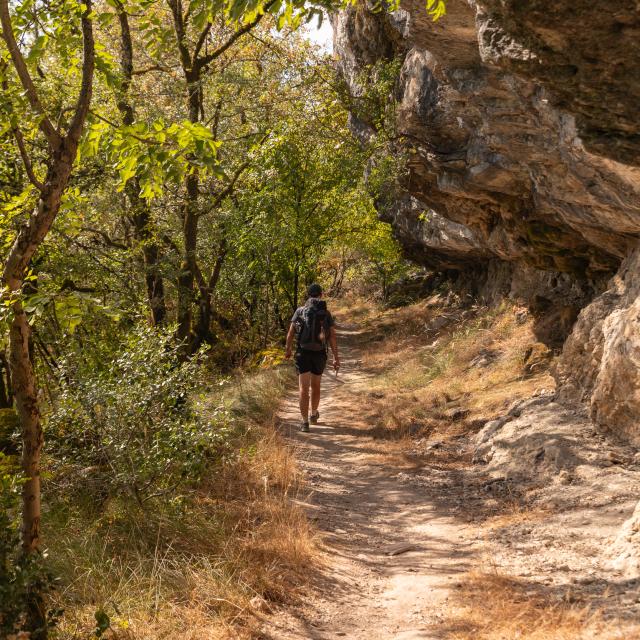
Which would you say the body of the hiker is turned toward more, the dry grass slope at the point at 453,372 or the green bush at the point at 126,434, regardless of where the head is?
the dry grass slope

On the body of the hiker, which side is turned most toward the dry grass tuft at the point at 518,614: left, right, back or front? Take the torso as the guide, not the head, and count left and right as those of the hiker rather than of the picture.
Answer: back

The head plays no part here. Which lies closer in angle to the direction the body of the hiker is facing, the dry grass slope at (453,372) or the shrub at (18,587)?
the dry grass slope

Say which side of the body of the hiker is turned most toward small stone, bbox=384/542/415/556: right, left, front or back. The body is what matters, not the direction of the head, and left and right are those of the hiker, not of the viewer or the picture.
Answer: back

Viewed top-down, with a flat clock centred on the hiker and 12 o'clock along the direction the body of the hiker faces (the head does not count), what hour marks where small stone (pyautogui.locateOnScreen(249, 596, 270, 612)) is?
The small stone is roughly at 6 o'clock from the hiker.

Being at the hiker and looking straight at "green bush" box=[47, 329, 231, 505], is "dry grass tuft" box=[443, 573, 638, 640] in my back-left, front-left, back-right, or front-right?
front-left

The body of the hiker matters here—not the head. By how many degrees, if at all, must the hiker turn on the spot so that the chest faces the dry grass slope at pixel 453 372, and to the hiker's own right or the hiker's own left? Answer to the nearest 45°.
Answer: approximately 45° to the hiker's own right

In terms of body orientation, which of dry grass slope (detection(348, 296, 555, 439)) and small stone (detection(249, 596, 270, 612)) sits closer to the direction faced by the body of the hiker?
the dry grass slope

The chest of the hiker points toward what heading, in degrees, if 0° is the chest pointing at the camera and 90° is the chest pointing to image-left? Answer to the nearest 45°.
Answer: approximately 180°

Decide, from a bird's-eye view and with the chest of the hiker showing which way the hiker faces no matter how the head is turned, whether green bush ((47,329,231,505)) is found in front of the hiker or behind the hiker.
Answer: behind

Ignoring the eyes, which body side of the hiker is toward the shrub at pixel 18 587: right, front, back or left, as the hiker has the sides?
back
